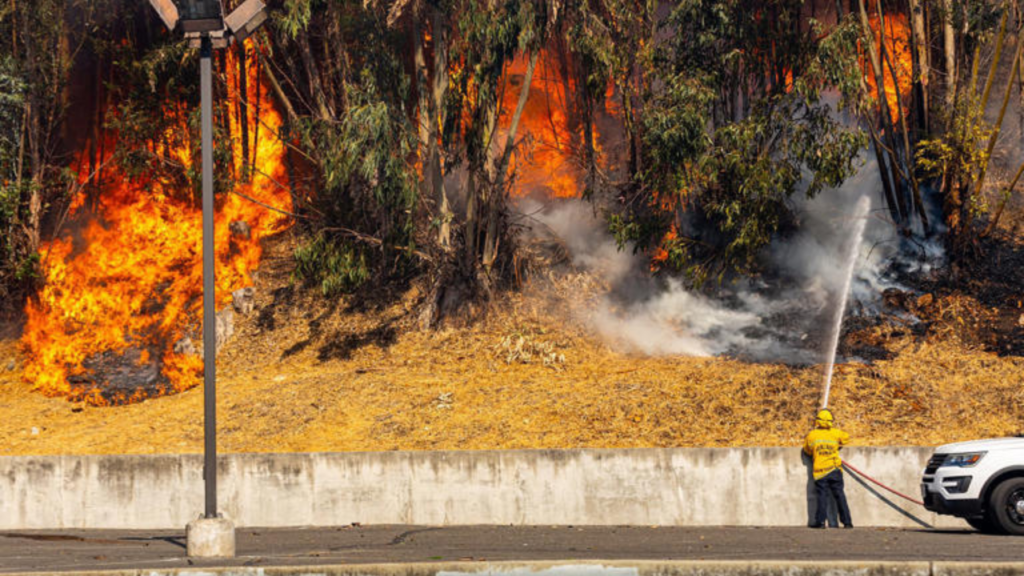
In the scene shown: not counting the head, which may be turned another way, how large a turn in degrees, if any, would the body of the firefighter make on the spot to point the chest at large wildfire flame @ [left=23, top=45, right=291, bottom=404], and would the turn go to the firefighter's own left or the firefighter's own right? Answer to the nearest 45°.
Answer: approximately 45° to the firefighter's own left

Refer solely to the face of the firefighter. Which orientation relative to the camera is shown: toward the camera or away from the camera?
away from the camera

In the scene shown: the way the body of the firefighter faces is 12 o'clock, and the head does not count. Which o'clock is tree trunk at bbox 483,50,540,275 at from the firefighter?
The tree trunk is roughly at 11 o'clock from the firefighter.

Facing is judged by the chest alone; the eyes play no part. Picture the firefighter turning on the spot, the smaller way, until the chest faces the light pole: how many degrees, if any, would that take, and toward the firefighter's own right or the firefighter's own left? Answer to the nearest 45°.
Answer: approximately 135° to the firefighter's own left

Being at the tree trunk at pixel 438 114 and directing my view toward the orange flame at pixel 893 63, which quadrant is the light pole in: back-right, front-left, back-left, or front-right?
back-right

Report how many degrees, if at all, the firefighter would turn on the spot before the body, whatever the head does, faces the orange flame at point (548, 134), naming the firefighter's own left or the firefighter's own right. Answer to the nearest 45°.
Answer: approximately 45° to the firefighter's own left

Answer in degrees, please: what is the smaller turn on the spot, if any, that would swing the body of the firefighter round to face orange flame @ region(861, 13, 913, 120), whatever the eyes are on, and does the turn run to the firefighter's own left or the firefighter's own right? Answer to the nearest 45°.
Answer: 0° — they already face it

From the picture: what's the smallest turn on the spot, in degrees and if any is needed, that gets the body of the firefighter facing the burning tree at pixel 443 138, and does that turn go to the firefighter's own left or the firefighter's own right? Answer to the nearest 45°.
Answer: approximately 45° to the firefighter's own left

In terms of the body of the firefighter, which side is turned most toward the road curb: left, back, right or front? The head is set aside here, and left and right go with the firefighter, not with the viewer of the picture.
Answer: back

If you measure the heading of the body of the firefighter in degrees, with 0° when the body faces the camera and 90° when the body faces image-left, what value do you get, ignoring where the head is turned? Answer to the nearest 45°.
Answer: approximately 180°

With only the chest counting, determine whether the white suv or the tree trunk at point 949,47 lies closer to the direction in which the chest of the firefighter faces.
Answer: the tree trunk
